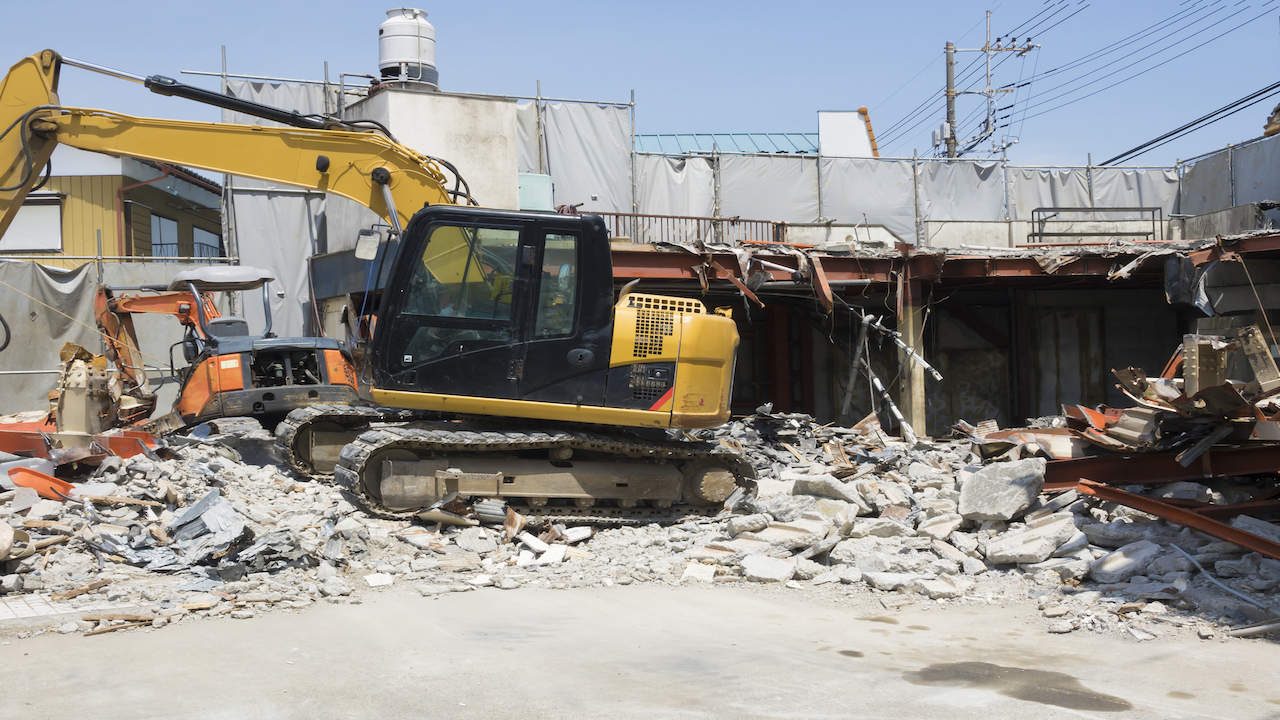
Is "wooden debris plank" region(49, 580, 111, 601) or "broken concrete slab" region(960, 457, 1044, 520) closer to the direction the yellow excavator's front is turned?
the wooden debris plank

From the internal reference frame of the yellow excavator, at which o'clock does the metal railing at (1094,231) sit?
The metal railing is roughly at 5 o'clock from the yellow excavator.

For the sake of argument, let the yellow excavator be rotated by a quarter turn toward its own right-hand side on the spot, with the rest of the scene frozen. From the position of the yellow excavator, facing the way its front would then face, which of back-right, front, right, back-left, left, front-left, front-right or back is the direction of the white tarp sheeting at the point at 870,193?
front-right

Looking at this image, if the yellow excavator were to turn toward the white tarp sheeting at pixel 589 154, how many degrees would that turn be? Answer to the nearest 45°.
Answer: approximately 90° to its right

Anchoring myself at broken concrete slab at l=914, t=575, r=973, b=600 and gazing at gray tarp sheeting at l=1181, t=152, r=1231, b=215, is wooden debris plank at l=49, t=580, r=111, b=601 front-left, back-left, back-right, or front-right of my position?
back-left

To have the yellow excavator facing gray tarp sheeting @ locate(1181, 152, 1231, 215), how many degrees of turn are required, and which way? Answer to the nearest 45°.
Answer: approximately 135° to its right

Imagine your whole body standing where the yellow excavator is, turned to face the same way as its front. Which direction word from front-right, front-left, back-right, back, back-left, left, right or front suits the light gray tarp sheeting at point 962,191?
back-right

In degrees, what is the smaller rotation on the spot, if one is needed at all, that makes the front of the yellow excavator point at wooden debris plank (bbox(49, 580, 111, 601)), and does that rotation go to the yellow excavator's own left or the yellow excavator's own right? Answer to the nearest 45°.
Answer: approximately 45° to the yellow excavator's own left

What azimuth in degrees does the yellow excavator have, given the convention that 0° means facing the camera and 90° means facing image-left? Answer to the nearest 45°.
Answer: approximately 90°

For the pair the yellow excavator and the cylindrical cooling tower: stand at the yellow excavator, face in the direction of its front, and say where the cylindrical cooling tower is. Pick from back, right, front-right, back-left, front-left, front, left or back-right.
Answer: right

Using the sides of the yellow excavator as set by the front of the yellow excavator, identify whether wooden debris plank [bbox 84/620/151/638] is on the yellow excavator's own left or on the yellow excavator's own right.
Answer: on the yellow excavator's own left

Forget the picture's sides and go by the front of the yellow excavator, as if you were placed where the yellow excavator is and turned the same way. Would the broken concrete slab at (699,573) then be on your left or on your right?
on your left

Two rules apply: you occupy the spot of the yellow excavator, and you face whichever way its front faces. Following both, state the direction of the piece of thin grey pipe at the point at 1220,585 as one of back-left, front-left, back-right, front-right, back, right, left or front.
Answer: back-left

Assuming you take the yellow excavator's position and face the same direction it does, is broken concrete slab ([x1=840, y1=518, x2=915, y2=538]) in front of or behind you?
behind
